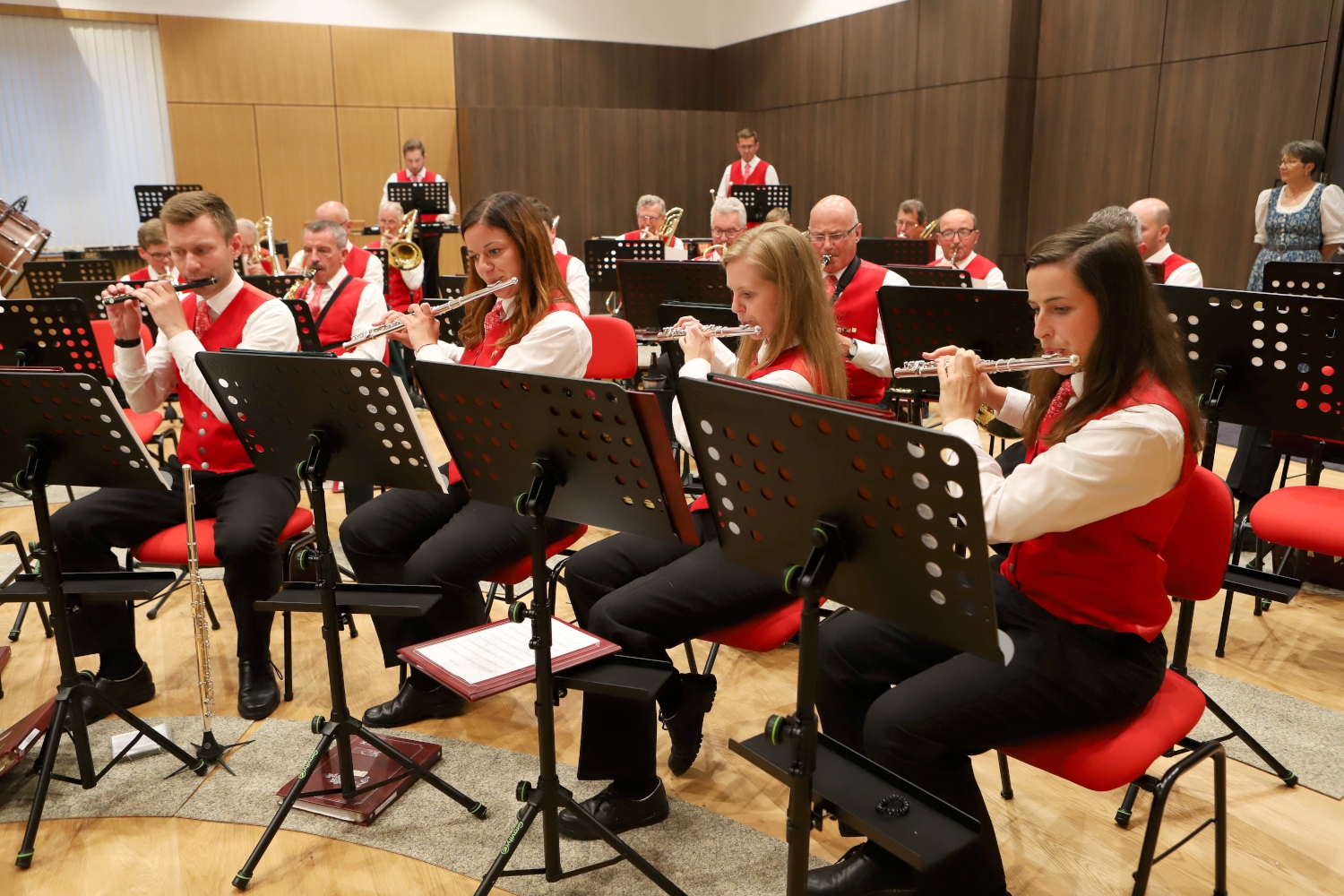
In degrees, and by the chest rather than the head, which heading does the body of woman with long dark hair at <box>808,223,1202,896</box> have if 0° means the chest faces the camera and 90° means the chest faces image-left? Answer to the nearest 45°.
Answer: approximately 90°

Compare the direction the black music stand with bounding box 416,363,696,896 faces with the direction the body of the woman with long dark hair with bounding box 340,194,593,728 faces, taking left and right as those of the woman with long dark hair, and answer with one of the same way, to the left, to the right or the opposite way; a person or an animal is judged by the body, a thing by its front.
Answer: the opposite way

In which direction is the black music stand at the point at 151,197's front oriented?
away from the camera

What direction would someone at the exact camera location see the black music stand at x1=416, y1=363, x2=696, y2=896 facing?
facing away from the viewer and to the right of the viewer

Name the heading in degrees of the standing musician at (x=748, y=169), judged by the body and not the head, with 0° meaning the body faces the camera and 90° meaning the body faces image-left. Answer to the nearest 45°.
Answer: approximately 0°

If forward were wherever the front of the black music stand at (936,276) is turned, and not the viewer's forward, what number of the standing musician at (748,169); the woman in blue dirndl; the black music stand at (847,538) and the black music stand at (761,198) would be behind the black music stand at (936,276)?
1

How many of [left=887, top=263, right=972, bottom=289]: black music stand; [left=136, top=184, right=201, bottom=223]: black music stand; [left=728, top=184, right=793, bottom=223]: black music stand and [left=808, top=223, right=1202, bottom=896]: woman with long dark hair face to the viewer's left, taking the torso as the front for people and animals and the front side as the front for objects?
1

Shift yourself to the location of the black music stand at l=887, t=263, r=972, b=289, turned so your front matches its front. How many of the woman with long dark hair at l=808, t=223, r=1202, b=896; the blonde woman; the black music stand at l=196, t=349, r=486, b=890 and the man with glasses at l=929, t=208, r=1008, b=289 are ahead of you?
1

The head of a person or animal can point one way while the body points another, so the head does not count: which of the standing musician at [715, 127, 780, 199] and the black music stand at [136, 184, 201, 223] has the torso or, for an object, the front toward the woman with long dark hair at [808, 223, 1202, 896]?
the standing musician

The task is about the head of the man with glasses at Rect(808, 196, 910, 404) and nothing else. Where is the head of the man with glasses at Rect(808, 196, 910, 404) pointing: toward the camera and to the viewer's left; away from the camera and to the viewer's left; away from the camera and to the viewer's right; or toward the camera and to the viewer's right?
toward the camera and to the viewer's left

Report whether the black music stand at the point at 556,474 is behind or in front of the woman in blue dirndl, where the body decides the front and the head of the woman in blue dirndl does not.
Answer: in front

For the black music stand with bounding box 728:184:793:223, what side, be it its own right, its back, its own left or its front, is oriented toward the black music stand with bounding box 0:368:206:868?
back

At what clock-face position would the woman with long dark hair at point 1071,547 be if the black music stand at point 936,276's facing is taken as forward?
The woman with long dark hair is roughly at 6 o'clock from the black music stand.

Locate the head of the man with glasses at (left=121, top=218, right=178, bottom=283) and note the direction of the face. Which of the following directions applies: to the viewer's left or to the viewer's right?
to the viewer's right

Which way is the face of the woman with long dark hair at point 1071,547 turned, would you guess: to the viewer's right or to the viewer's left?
to the viewer's left

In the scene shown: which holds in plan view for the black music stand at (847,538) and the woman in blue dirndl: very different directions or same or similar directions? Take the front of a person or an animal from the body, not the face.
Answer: very different directions

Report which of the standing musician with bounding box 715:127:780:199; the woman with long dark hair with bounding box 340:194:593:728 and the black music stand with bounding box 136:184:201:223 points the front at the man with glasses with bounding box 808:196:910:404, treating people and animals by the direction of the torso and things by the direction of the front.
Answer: the standing musician

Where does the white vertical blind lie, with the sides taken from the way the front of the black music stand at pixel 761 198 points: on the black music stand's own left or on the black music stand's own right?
on the black music stand's own left

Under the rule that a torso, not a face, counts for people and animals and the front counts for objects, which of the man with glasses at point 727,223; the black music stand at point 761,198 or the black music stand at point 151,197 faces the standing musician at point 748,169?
the black music stand at point 761,198

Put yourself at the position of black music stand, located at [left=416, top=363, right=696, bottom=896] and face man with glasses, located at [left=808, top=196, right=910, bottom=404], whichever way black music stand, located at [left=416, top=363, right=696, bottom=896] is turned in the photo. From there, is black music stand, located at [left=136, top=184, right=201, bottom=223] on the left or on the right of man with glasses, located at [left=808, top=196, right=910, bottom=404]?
left

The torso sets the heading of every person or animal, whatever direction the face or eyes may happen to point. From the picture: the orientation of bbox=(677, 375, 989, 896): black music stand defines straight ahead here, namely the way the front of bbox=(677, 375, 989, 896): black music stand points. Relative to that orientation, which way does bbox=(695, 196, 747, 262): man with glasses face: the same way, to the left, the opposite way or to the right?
the opposite way
